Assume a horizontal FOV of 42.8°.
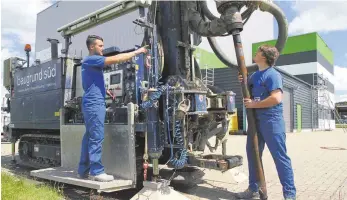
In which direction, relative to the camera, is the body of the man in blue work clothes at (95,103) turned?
to the viewer's right

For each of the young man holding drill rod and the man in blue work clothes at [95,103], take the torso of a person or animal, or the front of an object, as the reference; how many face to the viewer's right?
1

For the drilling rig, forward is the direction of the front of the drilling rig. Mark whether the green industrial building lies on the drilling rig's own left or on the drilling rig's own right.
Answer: on the drilling rig's own left

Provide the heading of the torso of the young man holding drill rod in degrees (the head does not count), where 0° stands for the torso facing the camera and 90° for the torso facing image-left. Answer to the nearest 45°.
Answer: approximately 90°

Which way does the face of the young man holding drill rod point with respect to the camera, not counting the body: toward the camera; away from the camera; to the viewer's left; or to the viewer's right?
to the viewer's left

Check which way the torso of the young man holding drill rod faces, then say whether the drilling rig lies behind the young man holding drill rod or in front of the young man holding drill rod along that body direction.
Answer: in front

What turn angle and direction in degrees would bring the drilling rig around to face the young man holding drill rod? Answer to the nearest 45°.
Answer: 0° — it already faces them

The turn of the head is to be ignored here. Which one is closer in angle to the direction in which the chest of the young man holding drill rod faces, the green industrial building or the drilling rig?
the drilling rig

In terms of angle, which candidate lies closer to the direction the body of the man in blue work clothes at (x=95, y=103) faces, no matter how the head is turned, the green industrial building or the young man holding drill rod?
the young man holding drill rod

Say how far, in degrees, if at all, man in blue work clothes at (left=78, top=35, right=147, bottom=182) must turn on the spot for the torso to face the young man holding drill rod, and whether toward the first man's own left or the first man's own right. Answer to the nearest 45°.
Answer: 0° — they already face them

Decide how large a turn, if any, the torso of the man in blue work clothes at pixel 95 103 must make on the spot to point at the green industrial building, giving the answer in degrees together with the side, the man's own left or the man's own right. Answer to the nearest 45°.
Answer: approximately 45° to the man's own left

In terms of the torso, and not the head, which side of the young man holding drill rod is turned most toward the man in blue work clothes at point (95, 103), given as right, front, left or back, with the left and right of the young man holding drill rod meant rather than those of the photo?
front
